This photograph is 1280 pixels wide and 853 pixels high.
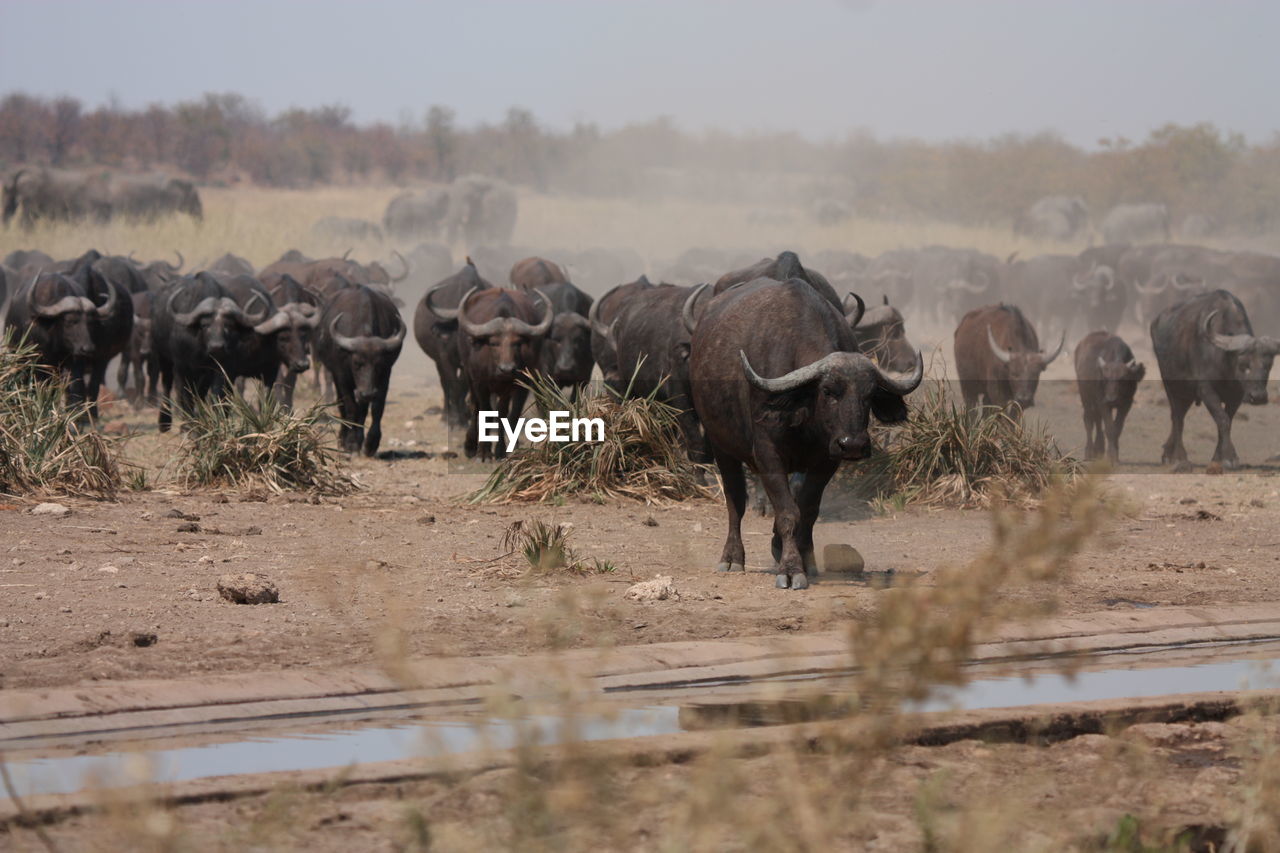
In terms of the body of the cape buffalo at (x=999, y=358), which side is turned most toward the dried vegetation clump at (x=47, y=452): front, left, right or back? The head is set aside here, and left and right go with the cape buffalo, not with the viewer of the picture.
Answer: right

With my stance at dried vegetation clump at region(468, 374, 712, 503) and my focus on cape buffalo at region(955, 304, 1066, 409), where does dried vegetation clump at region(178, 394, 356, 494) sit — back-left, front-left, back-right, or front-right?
back-left

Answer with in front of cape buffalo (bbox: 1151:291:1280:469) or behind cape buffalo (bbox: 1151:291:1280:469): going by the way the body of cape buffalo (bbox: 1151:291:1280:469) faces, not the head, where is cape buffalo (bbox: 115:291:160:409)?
behind

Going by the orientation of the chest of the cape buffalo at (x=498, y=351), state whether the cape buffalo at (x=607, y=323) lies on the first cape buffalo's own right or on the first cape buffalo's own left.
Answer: on the first cape buffalo's own left

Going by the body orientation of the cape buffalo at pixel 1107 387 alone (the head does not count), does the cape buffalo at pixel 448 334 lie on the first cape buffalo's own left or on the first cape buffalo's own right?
on the first cape buffalo's own right

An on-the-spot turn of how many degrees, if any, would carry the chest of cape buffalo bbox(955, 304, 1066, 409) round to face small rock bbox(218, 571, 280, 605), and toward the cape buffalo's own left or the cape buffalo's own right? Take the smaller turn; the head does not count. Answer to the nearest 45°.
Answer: approximately 45° to the cape buffalo's own right

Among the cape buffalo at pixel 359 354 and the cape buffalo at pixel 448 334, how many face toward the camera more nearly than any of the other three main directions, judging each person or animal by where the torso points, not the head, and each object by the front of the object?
2

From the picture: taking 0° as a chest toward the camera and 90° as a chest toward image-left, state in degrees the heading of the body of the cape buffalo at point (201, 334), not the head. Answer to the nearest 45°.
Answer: approximately 315°

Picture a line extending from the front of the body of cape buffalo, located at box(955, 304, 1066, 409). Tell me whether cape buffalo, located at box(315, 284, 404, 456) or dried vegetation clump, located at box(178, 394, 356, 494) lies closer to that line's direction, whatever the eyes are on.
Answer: the dried vegetation clump

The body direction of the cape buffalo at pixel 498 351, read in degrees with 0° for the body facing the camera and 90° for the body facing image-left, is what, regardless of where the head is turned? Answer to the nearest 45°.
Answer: approximately 0°
